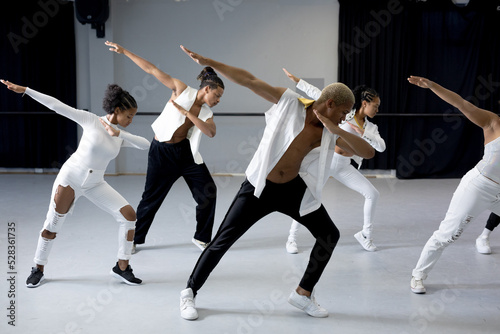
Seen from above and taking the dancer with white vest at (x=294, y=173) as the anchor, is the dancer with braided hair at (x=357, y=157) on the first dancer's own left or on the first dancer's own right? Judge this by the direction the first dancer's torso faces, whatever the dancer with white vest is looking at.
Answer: on the first dancer's own left

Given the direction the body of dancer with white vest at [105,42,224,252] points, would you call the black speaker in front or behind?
behind

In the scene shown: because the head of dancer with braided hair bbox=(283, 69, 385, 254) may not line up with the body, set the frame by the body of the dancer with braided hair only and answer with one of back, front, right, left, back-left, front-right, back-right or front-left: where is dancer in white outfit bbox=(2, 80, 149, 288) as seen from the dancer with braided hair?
right

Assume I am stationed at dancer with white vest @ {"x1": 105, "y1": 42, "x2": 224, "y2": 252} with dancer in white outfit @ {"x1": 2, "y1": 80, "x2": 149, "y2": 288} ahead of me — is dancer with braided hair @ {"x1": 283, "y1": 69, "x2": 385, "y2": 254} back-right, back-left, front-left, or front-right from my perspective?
back-left

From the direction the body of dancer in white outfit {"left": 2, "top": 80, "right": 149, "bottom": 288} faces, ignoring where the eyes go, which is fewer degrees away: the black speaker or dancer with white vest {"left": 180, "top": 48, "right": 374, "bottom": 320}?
the dancer with white vest

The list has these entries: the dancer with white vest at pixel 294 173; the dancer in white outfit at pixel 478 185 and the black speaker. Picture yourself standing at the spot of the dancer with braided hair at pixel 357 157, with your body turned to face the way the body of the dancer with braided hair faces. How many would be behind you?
1

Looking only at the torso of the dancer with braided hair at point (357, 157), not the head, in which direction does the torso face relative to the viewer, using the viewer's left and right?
facing the viewer and to the right of the viewer

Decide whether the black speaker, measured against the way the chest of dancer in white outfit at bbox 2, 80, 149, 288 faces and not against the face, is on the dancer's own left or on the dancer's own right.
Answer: on the dancer's own left

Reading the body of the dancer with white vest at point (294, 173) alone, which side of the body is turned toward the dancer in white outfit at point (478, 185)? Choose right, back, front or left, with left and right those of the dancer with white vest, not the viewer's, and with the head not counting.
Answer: left
